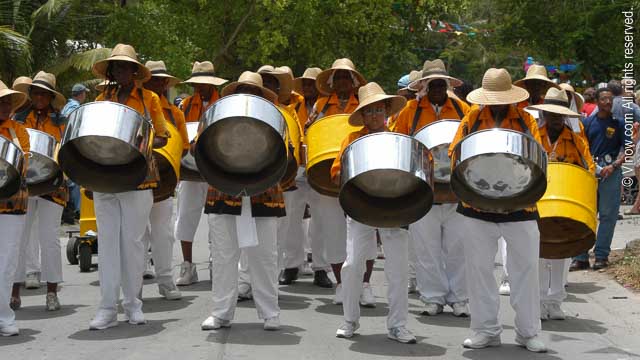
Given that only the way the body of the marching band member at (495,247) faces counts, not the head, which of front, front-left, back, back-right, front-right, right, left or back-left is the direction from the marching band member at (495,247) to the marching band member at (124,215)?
right

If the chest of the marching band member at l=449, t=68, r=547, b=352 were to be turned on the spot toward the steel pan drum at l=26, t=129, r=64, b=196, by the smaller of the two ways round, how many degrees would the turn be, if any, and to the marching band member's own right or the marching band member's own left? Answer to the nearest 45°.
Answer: approximately 90° to the marching band member's own right

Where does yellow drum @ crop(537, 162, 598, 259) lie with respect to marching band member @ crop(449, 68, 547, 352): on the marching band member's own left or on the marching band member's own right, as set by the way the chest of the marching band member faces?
on the marching band member's own left

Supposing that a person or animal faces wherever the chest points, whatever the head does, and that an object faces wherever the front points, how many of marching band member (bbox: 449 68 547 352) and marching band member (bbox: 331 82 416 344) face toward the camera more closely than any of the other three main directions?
2

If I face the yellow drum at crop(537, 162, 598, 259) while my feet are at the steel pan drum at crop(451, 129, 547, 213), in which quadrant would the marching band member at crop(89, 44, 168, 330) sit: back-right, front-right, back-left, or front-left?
back-left

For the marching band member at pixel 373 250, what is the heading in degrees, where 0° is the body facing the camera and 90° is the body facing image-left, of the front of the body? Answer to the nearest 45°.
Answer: approximately 0°

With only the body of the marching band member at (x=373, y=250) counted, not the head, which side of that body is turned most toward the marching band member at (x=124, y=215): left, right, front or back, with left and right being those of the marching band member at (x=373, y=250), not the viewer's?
right
